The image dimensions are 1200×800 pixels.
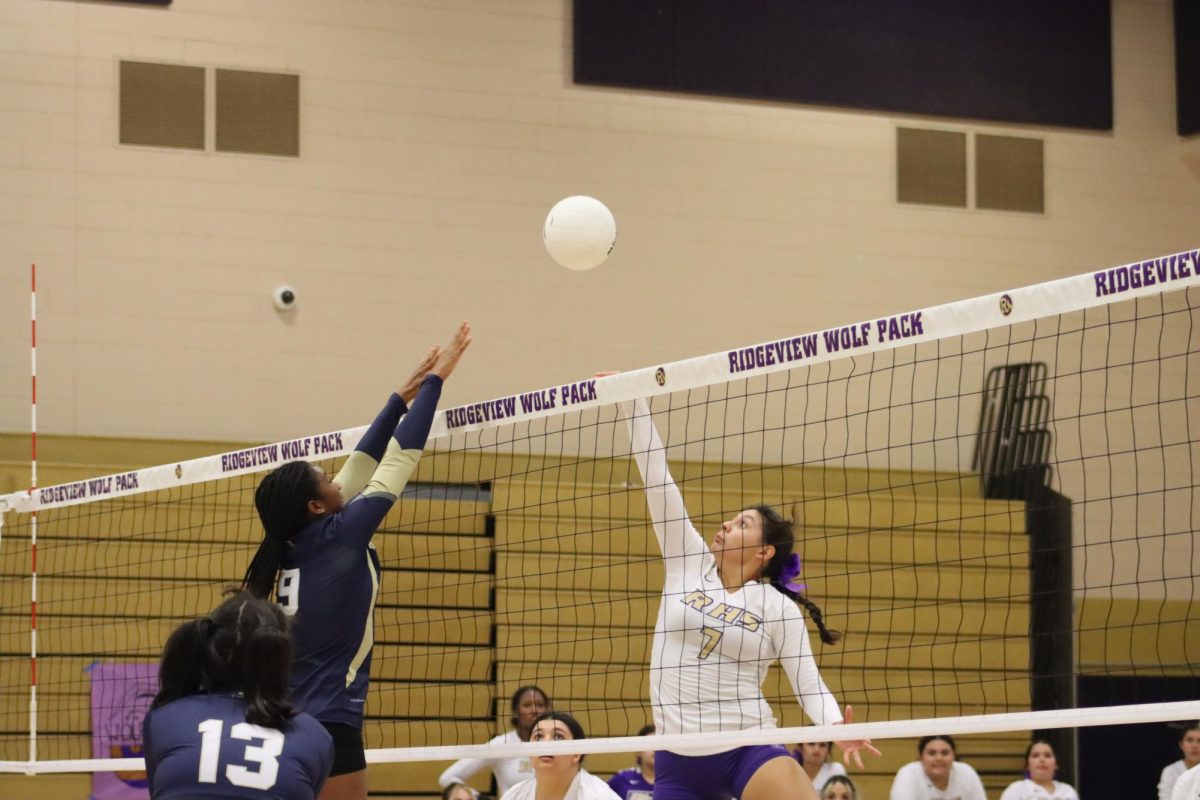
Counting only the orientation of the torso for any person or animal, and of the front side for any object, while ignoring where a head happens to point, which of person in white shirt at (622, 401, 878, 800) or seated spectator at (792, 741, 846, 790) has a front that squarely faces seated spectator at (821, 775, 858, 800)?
seated spectator at (792, 741, 846, 790)

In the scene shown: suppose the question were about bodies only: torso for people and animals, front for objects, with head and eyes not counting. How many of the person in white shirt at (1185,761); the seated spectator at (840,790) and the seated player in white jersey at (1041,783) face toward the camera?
3

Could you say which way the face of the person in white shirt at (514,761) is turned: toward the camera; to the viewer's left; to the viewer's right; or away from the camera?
toward the camera

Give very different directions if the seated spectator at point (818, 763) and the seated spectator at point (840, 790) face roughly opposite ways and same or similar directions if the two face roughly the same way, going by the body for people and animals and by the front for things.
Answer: same or similar directions

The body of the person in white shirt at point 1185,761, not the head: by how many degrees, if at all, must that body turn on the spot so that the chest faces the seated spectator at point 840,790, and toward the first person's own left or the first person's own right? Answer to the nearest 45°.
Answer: approximately 45° to the first person's own right

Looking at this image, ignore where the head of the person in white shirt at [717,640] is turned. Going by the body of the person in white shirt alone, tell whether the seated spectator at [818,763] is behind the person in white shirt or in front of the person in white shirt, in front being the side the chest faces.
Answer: behind

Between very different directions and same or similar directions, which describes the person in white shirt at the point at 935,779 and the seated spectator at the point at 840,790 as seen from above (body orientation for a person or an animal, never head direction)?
same or similar directions

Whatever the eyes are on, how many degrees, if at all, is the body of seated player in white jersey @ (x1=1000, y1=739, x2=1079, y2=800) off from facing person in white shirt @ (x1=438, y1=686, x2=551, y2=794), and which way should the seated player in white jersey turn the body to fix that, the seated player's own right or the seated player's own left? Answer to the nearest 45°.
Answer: approximately 45° to the seated player's own right

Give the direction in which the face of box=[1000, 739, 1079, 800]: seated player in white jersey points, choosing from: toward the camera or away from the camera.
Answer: toward the camera

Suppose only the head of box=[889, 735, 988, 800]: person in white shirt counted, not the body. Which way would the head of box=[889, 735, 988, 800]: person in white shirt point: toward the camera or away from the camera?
toward the camera

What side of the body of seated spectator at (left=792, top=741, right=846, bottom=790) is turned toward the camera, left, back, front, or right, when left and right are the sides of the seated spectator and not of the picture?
front

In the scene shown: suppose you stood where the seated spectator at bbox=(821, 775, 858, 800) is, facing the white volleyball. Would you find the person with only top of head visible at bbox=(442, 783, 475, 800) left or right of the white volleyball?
right

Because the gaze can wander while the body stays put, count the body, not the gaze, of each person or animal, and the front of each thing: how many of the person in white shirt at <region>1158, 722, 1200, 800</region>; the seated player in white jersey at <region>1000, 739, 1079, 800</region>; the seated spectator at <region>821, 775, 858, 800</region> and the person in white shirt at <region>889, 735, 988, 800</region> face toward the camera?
4

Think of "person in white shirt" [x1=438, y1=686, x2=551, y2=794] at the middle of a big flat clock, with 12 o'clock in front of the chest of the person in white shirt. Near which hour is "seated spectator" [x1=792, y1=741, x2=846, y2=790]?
The seated spectator is roughly at 10 o'clock from the person in white shirt.

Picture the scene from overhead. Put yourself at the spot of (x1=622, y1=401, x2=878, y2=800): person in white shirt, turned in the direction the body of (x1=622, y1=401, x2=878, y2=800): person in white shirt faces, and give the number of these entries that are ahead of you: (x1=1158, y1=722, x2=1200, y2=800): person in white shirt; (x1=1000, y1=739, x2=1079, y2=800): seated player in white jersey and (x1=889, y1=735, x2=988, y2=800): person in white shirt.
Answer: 0

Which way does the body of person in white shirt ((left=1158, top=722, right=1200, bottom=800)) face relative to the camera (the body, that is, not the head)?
toward the camera

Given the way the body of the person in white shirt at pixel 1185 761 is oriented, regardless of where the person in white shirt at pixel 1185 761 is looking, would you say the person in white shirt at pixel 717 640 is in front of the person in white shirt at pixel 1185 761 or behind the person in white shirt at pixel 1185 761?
in front
